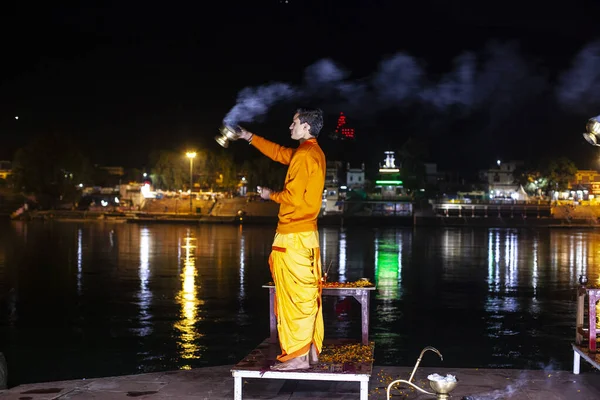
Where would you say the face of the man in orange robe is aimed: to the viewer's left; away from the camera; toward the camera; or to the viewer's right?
to the viewer's left

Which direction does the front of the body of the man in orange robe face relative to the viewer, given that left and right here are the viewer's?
facing to the left of the viewer
